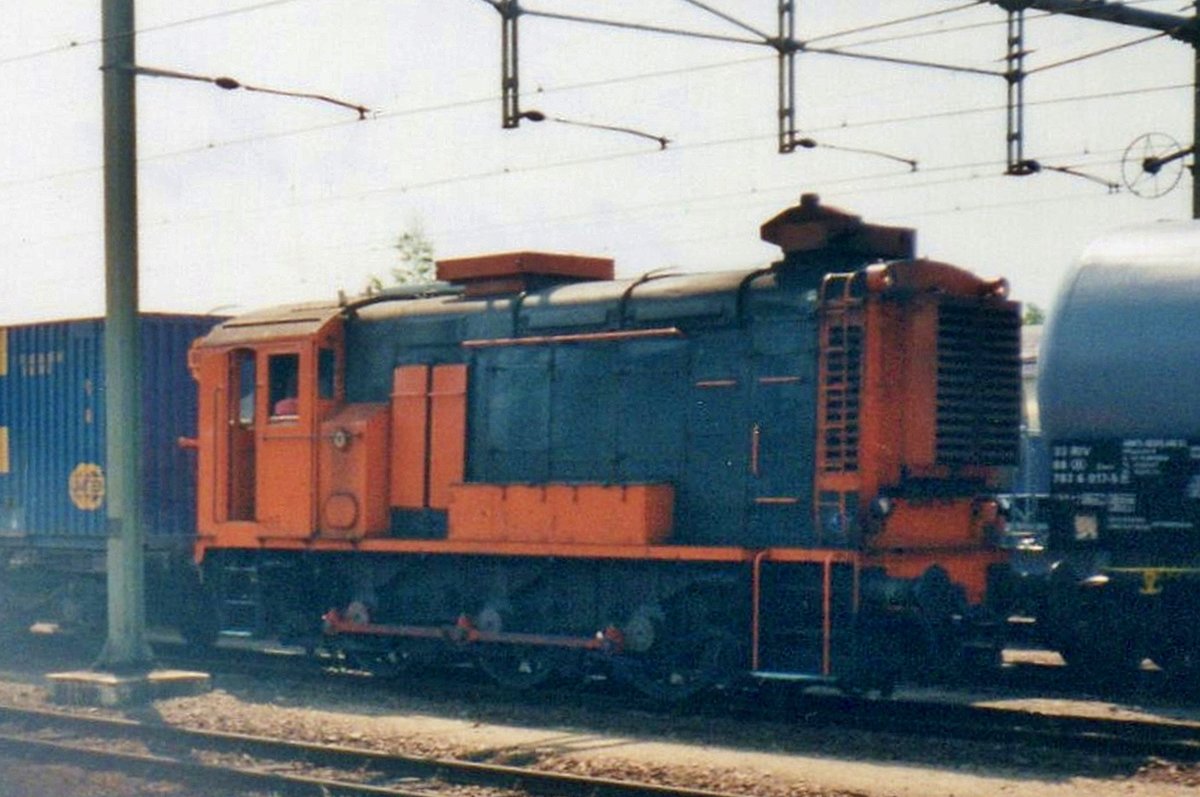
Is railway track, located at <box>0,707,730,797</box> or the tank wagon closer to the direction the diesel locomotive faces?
the tank wagon

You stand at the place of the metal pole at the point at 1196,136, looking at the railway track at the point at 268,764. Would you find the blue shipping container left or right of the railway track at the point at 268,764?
right

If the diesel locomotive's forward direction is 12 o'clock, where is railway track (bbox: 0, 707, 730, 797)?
The railway track is roughly at 3 o'clock from the diesel locomotive.

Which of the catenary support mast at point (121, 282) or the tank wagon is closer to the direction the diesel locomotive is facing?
the tank wagon

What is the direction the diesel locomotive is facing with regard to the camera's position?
facing the viewer and to the right of the viewer

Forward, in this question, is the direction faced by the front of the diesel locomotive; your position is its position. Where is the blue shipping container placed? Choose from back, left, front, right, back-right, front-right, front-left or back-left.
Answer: back

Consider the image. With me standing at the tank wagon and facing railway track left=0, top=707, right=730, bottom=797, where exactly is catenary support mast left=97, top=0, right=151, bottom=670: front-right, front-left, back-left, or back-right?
front-right
